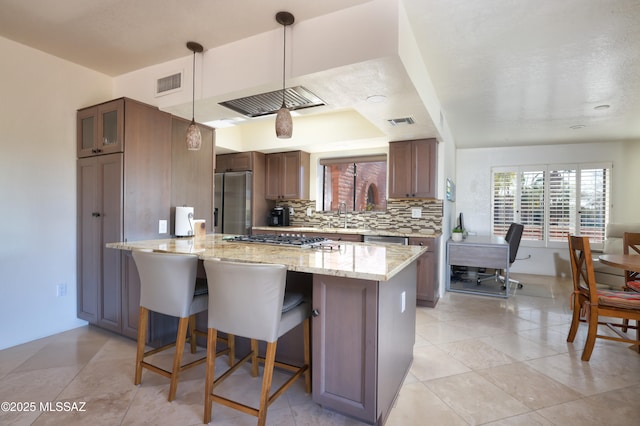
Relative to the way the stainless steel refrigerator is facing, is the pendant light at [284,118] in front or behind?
in front

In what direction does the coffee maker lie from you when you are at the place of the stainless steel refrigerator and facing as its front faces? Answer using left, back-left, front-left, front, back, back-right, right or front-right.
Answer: left

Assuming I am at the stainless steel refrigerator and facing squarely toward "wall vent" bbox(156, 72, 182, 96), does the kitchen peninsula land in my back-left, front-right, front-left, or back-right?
front-left

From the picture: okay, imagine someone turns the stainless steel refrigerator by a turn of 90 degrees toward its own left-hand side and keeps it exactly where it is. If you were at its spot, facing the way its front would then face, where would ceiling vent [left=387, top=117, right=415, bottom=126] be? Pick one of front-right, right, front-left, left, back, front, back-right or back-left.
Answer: front-right

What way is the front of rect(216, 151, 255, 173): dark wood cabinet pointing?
toward the camera

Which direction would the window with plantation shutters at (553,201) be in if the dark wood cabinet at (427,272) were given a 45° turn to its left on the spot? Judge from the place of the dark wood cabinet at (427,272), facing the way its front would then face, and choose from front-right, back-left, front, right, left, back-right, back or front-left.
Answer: left

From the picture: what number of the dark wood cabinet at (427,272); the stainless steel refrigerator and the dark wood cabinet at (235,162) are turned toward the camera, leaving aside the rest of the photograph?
3

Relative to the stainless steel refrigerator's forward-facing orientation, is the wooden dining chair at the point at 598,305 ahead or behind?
ahead

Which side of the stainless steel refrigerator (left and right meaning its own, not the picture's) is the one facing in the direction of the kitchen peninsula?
front

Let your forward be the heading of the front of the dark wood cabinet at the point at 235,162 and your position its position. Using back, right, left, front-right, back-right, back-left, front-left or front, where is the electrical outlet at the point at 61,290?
front-right

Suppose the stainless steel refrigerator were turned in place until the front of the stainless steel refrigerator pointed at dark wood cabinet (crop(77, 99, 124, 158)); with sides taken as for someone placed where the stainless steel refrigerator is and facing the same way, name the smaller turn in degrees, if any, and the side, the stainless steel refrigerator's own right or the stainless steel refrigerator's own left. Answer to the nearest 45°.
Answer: approximately 45° to the stainless steel refrigerator's own right

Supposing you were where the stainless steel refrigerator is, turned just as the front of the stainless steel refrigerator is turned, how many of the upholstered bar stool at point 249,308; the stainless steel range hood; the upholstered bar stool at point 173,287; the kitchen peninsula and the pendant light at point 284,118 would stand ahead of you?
5

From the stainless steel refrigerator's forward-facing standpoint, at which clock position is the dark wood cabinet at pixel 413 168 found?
The dark wood cabinet is roughly at 10 o'clock from the stainless steel refrigerator.

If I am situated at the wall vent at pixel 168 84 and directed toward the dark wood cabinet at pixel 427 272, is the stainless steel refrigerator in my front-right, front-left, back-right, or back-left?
front-left

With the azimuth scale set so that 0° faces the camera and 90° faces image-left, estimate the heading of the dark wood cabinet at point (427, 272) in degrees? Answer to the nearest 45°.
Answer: approximately 0°

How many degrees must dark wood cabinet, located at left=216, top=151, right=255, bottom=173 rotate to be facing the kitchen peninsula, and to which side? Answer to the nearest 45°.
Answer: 0° — it already faces it

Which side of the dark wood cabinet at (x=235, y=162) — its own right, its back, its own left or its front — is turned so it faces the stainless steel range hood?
front

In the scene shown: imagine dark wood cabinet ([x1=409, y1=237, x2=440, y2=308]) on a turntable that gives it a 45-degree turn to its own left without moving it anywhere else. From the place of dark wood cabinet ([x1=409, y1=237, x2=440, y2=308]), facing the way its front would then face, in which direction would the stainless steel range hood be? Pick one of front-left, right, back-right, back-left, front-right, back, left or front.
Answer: right

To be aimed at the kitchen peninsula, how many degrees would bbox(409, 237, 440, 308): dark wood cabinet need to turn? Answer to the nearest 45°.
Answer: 0° — it already faces it
